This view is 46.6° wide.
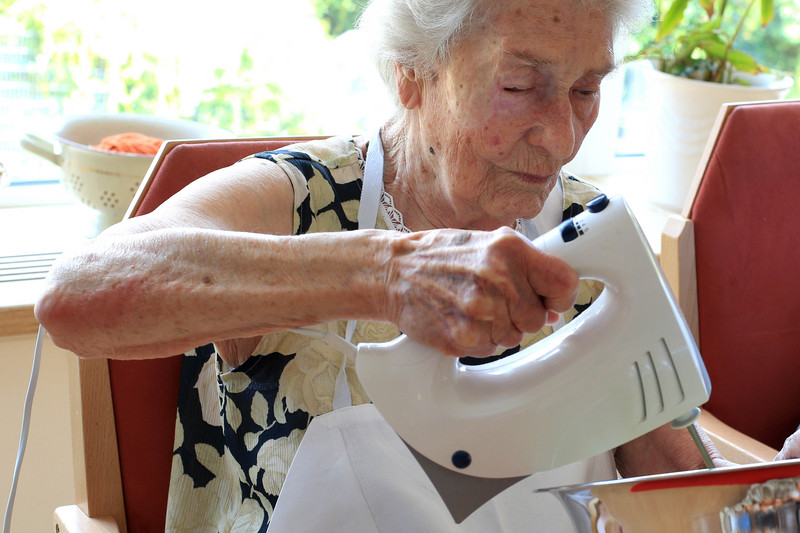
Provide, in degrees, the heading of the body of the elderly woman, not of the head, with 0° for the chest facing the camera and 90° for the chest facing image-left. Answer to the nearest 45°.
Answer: approximately 315°

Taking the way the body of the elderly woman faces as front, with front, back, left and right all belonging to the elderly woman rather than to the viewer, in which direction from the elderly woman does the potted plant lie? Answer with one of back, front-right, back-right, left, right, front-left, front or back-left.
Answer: left
